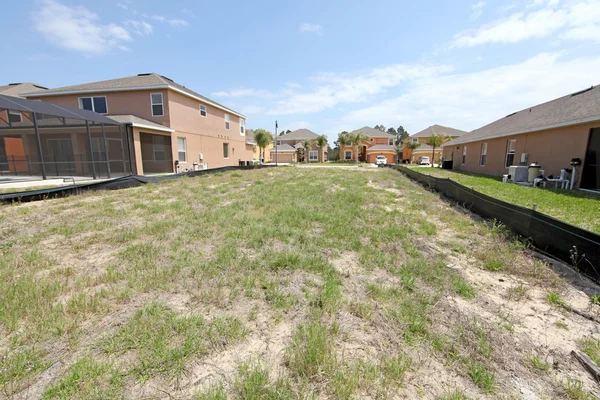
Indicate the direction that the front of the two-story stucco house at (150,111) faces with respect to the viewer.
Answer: facing away from the viewer and to the right of the viewer

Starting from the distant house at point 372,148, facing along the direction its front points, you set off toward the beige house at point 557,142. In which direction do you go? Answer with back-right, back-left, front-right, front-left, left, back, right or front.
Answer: front

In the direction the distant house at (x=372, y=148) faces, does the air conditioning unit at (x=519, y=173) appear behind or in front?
in front

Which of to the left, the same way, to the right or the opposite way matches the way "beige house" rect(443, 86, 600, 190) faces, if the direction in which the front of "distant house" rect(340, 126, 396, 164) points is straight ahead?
the opposite way

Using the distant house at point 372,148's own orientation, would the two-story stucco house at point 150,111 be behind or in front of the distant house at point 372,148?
in front

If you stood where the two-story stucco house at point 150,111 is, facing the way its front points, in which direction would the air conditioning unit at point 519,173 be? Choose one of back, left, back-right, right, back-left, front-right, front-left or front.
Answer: right

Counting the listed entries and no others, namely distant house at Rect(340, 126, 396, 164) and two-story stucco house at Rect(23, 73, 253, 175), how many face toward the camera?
1

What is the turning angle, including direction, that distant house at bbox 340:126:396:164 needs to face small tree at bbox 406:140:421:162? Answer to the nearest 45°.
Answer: approximately 45° to its left

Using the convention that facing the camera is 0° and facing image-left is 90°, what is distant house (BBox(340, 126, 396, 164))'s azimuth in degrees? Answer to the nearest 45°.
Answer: approximately 0°

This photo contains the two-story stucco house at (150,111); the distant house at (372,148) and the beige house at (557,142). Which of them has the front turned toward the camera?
the distant house

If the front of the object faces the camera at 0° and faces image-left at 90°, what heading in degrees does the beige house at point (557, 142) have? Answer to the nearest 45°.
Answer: approximately 135°

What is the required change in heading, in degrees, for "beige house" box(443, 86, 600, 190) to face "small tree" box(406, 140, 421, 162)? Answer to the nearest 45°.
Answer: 0° — it already faces it

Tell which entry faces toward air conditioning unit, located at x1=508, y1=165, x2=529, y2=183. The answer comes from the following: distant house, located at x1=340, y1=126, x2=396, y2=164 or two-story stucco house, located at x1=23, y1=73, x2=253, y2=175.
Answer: the distant house

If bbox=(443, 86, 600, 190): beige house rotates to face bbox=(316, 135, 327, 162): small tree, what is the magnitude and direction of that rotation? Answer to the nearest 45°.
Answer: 0° — it already faces it

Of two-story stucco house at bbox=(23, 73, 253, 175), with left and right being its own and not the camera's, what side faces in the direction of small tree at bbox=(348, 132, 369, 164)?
front

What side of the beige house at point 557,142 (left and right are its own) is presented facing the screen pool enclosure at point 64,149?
left

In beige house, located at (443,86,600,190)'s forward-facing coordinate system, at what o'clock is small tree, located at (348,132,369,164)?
The small tree is roughly at 12 o'clock from the beige house.

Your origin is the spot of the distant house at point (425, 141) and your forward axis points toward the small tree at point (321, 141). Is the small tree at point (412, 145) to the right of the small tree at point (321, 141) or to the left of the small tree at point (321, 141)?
left

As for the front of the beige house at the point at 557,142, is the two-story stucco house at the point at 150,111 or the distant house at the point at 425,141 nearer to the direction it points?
the distant house
